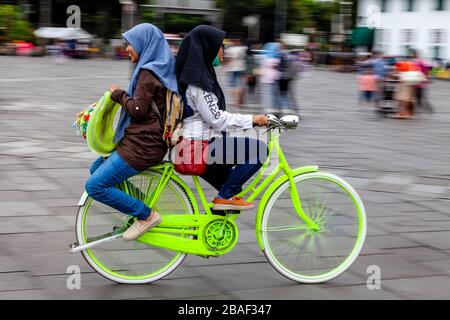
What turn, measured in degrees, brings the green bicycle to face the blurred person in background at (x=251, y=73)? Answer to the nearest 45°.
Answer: approximately 90° to its left

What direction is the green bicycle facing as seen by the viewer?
to the viewer's right

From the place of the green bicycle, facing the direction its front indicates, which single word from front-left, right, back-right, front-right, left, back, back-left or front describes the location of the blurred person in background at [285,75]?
left

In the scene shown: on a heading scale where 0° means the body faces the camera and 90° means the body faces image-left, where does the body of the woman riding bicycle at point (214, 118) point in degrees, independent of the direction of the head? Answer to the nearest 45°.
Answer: approximately 270°

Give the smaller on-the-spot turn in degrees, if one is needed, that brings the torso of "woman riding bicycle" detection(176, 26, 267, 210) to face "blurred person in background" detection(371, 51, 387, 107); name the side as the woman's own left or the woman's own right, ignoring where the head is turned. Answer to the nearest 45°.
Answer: approximately 90° to the woman's own left

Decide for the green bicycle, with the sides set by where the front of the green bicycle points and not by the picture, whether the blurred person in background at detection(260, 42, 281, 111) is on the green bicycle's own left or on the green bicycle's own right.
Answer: on the green bicycle's own left
